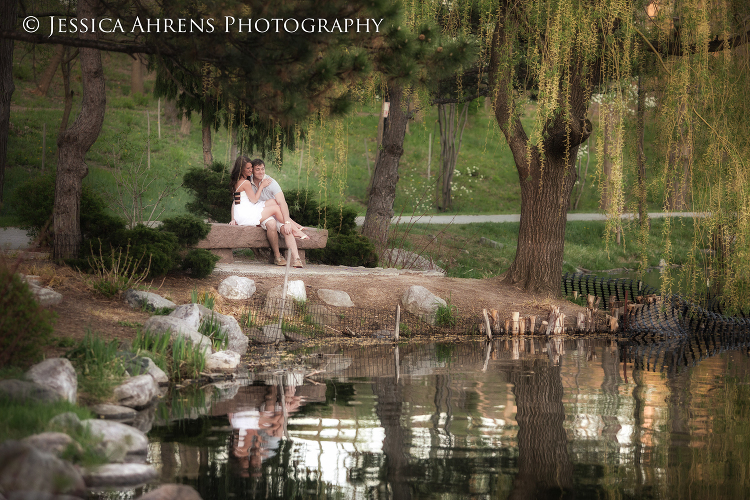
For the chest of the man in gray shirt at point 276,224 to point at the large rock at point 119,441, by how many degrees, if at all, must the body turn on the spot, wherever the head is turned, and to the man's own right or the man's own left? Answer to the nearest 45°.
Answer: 0° — they already face it

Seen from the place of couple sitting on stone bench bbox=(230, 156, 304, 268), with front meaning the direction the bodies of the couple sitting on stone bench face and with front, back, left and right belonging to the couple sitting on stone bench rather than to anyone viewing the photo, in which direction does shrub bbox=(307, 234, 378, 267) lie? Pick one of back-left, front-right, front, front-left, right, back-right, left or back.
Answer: front-left

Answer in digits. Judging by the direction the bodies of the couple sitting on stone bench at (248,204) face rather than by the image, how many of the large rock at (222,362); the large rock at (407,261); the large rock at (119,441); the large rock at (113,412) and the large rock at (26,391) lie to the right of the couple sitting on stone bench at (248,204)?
4

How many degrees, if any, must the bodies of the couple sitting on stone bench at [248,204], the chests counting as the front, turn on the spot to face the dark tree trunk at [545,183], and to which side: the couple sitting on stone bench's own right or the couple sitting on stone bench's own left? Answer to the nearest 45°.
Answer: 0° — they already face it

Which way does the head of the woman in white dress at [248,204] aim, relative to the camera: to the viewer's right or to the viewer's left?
to the viewer's right

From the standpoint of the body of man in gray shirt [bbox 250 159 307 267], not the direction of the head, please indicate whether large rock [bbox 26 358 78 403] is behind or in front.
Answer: in front

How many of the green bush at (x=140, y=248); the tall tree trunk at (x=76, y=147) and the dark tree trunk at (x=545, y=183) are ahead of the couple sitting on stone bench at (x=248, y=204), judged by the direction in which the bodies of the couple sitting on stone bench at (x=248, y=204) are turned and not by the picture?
1

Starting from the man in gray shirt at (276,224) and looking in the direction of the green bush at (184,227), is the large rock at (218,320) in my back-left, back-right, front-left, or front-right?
front-left

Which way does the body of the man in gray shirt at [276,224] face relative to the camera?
toward the camera

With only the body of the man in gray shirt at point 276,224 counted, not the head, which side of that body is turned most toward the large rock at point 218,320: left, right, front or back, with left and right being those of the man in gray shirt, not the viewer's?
front

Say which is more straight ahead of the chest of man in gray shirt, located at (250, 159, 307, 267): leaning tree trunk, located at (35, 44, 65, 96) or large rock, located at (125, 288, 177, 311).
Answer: the large rock

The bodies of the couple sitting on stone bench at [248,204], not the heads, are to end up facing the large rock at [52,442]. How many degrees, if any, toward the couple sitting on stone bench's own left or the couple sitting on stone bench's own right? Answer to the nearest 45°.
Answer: approximately 90° to the couple sitting on stone bench's own right
